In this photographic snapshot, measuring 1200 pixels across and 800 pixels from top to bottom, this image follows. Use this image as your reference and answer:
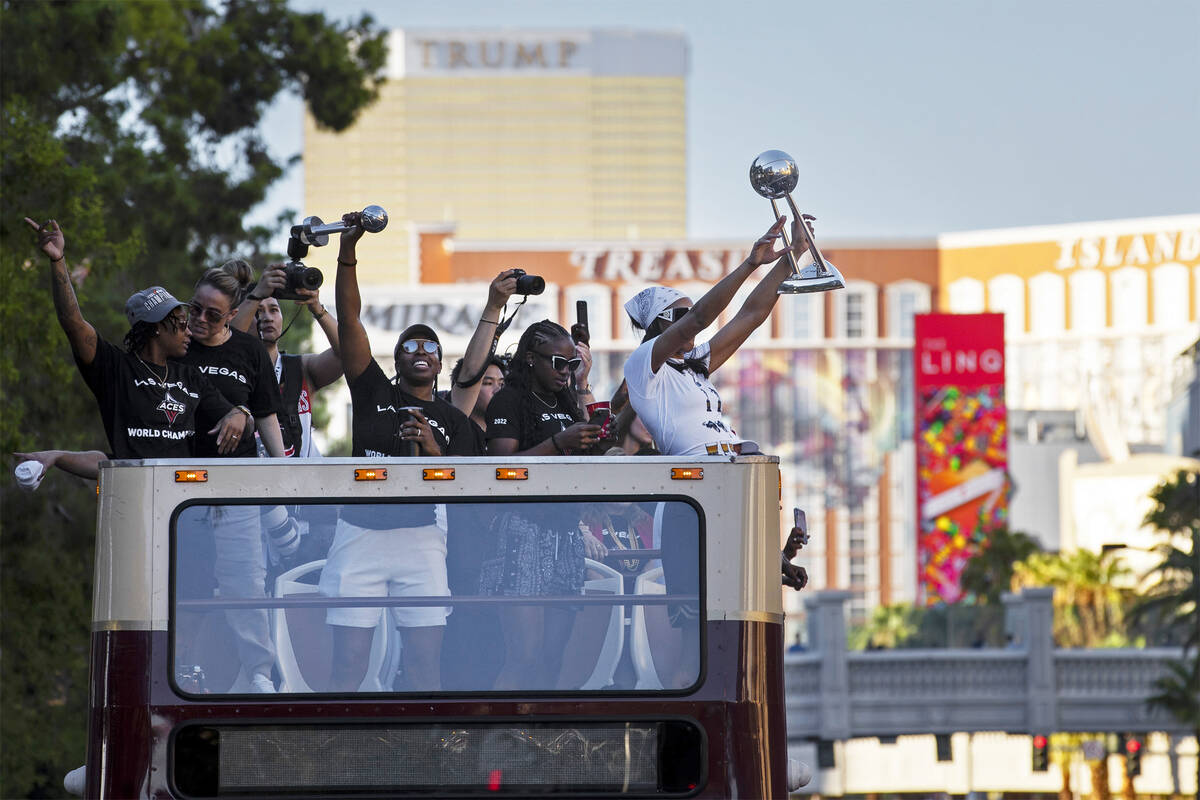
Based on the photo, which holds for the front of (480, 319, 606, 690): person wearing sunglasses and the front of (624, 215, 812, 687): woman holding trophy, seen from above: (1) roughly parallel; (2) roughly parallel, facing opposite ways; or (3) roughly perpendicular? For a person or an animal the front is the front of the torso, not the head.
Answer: roughly parallel

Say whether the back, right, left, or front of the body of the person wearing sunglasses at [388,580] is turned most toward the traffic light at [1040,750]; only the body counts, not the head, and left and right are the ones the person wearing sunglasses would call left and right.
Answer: back

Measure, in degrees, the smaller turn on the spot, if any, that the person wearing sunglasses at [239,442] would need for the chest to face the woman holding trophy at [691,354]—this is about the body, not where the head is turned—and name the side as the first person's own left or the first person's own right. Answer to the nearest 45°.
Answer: approximately 135° to the first person's own left

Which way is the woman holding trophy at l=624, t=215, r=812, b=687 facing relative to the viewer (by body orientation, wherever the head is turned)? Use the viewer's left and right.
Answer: facing the viewer and to the right of the viewer

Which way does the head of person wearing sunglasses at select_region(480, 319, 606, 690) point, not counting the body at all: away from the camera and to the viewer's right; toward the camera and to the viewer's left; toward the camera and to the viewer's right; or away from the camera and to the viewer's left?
toward the camera and to the viewer's right

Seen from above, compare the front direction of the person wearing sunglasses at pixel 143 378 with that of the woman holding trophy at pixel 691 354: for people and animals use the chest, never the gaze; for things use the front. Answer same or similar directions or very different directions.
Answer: same or similar directions

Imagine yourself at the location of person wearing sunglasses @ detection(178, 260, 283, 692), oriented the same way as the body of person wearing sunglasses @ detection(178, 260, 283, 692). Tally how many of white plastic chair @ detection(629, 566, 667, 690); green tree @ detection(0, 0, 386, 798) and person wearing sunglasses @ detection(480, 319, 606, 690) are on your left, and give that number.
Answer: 2

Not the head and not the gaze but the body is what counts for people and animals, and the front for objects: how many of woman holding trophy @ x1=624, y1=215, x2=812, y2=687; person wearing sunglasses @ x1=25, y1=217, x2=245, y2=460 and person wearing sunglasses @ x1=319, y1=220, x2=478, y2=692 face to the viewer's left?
0

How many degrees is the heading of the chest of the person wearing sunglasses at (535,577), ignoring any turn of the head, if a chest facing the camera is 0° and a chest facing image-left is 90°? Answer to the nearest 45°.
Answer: approximately 315°

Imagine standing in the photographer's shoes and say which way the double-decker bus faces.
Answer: facing the viewer

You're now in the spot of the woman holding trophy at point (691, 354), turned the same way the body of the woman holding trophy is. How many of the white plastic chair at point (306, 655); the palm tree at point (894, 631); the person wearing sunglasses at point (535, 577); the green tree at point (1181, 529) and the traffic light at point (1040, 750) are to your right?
2

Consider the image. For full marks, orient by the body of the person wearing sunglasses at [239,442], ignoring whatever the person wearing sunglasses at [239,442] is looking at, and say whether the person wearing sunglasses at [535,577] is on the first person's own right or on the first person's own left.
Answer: on the first person's own left
